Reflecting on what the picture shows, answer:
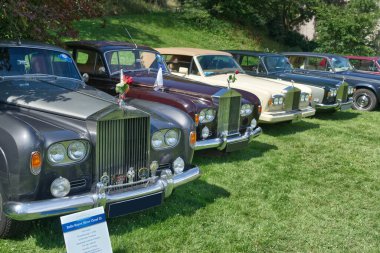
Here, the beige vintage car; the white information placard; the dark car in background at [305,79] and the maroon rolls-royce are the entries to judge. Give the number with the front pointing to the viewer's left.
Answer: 0

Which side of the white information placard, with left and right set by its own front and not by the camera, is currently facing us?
front

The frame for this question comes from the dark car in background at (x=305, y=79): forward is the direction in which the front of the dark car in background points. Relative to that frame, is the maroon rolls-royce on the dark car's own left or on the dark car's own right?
on the dark car's own right

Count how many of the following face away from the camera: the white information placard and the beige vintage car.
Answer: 0

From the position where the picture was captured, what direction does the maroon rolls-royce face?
facing the viewer and to the right of the viewer

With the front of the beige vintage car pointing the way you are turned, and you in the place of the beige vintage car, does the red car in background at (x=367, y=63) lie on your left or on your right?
on your left

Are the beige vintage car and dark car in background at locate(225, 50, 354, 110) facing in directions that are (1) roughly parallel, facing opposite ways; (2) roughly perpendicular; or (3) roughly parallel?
roughly parallel

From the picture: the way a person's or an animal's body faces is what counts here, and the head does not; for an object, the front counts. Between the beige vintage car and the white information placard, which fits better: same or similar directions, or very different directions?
same or similar directions

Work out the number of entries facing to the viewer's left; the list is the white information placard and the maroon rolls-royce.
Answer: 0

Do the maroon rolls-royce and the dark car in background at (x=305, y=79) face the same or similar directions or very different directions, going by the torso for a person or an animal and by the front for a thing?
same or similar directions

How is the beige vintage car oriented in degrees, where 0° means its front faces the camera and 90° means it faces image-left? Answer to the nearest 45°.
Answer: approximately 315°

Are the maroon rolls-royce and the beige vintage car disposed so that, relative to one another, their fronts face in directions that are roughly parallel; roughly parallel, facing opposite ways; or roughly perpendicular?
roughly parallel

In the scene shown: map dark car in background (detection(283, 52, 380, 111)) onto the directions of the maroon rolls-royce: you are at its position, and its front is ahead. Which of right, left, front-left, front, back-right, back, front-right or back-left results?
left
